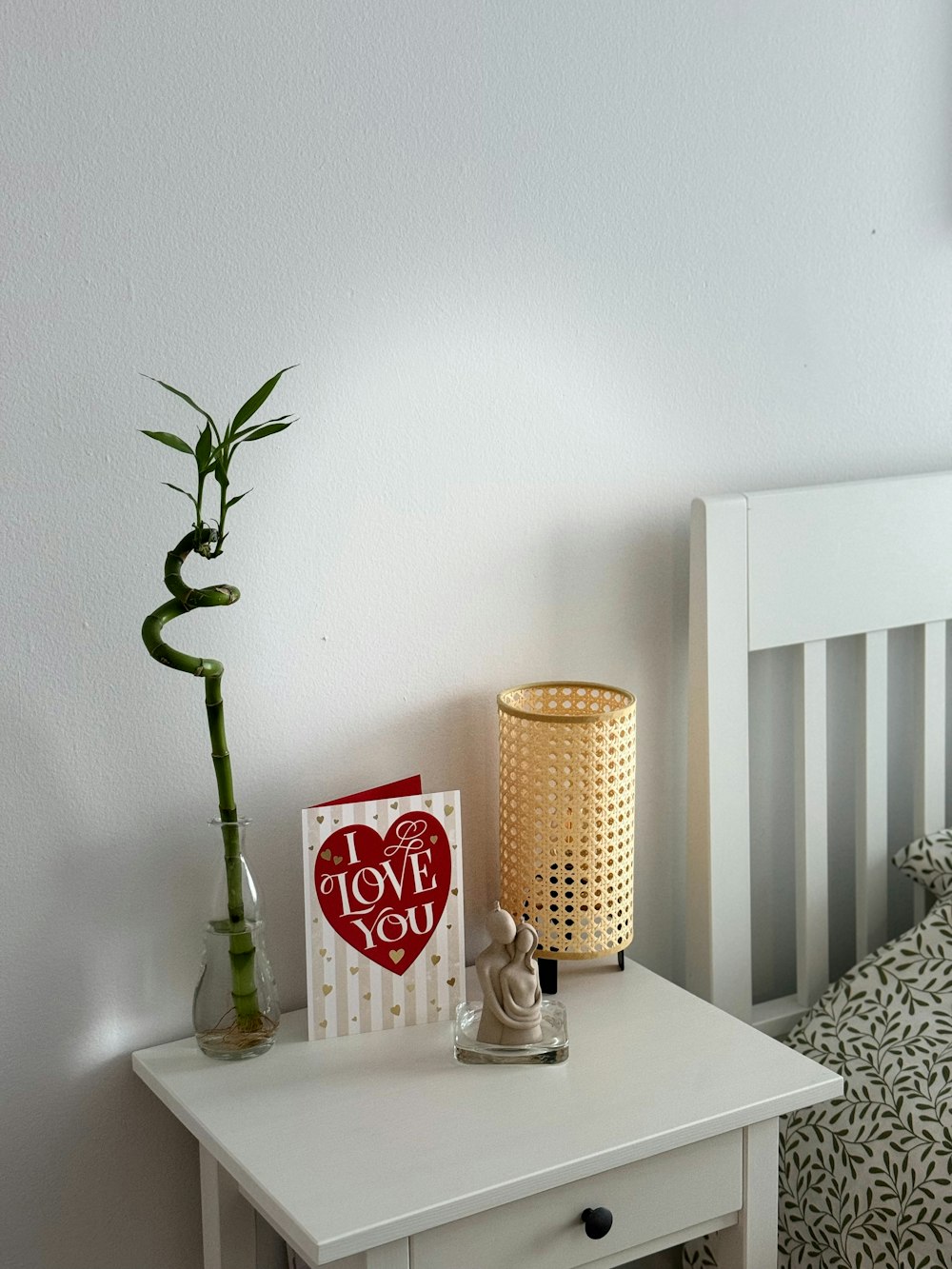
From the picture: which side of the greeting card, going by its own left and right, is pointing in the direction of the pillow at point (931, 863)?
left

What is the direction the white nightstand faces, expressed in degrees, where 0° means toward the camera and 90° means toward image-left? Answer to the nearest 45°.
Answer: approximately 315°

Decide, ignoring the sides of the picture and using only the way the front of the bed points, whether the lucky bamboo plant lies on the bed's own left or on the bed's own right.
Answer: on the bed's own right

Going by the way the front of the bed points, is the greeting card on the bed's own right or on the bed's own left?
on the bed's own right

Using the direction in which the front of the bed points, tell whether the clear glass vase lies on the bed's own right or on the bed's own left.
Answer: on the bed's own right

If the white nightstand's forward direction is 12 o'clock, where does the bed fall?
The bed is roughly at 9 o'clock from the white nightstand.

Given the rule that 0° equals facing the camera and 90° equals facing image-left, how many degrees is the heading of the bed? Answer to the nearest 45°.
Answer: approximately 315°

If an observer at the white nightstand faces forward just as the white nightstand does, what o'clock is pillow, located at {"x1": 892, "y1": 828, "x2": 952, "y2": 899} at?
The pillow is roughly at 9 o'clock from the white nightstand.
